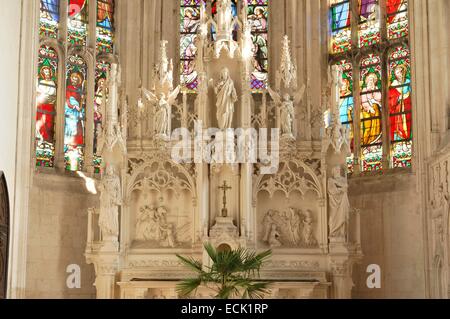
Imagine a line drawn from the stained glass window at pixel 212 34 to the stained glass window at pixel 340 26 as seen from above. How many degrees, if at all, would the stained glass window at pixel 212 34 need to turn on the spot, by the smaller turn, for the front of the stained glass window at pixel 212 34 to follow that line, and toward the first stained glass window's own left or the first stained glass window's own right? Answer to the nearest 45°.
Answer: approximately 90° to the first stained glass window's own left

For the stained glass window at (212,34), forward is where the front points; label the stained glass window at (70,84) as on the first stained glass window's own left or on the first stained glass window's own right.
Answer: on the first stained glass window's own right

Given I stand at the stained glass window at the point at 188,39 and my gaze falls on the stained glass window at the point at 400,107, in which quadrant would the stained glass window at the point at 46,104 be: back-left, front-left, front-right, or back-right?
back-right

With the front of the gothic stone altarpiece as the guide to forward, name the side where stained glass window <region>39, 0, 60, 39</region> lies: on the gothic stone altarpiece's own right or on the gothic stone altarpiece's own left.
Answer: on the gothic stone altarpiece's own right

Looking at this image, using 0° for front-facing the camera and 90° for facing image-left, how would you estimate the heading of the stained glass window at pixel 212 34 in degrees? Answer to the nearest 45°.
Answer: approximately 0°

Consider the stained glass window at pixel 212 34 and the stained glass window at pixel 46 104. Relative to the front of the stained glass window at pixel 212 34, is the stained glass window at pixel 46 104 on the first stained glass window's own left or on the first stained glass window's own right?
on the first stained glass window's own right

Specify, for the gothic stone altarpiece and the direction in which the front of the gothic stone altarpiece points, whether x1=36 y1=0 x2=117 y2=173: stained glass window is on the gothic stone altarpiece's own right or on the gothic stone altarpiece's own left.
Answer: on the gothic stone altarpiece's own right

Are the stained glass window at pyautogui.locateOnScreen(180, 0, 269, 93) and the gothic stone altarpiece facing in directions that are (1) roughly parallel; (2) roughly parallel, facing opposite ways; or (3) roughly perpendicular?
roughly parallel

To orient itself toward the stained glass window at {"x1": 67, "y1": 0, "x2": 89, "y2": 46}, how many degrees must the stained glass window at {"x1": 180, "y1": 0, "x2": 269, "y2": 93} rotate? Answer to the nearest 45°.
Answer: approximately 90° to its right

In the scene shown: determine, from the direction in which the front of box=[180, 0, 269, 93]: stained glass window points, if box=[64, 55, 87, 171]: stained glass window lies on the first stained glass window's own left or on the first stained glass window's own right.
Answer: on the first stained glass window's own right

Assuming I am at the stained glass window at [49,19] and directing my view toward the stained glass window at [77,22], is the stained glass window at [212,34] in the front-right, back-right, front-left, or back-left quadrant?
front-right

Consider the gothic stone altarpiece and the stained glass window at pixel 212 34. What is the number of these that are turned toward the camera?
2
